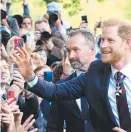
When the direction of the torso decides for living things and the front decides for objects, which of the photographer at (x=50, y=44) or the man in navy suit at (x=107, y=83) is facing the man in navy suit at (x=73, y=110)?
the photographer

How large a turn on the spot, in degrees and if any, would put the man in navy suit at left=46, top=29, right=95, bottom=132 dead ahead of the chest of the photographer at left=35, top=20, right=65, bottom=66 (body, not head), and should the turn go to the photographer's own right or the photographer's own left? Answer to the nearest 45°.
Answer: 0° — they already face them

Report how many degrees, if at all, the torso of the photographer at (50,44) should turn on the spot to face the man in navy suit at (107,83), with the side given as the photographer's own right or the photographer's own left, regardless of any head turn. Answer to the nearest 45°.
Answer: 0° — they already face them

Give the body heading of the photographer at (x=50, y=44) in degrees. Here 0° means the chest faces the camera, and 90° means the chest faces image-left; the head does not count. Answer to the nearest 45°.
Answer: approximately 0°

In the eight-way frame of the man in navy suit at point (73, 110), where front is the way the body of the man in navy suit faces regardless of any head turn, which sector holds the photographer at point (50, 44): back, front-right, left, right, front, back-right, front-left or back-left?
back-right

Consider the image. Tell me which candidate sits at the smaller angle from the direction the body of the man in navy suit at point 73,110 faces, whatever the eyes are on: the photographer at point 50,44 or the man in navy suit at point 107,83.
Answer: the man in navy suit

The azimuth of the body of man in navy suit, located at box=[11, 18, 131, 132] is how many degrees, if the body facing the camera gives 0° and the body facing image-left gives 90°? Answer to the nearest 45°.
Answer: approximately 45°
